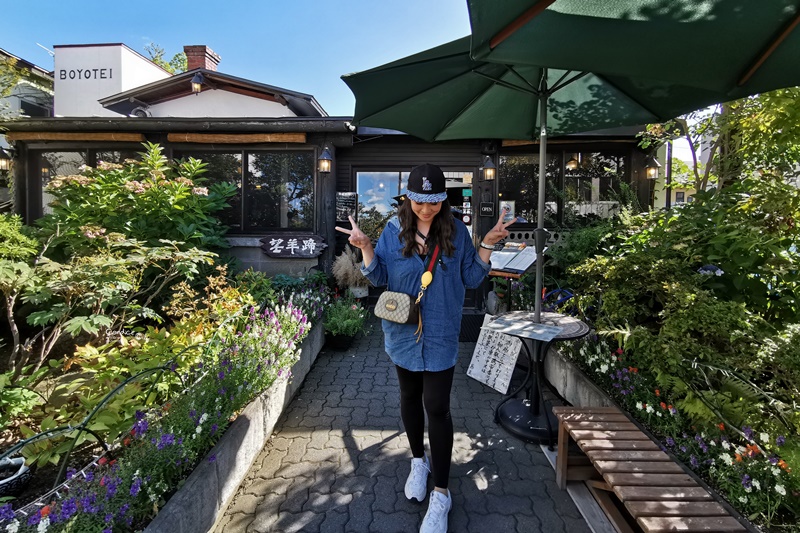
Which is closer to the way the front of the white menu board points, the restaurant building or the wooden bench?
the wooden bench

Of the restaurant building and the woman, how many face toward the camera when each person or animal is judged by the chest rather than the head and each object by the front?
2

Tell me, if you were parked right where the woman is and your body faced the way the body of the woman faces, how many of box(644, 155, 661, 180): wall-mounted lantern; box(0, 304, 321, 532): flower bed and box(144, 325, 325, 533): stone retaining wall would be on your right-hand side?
2

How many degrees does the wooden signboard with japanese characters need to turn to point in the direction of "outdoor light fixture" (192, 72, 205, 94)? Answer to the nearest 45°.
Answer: approximately 135° to its right

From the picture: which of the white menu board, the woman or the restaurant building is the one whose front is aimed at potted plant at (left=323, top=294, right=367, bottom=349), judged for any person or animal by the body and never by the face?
the restaurant building

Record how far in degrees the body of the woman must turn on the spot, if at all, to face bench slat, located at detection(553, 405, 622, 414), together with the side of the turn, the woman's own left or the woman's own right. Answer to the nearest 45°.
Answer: approximately 135° to the woman's own left

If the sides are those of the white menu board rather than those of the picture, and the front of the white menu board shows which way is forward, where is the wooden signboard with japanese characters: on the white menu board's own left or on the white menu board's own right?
on the white menu board's own right

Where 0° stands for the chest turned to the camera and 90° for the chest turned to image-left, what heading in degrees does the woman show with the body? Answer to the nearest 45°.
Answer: approximately 0°

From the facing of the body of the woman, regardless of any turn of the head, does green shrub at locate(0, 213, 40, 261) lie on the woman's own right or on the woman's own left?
on the woman's own right
